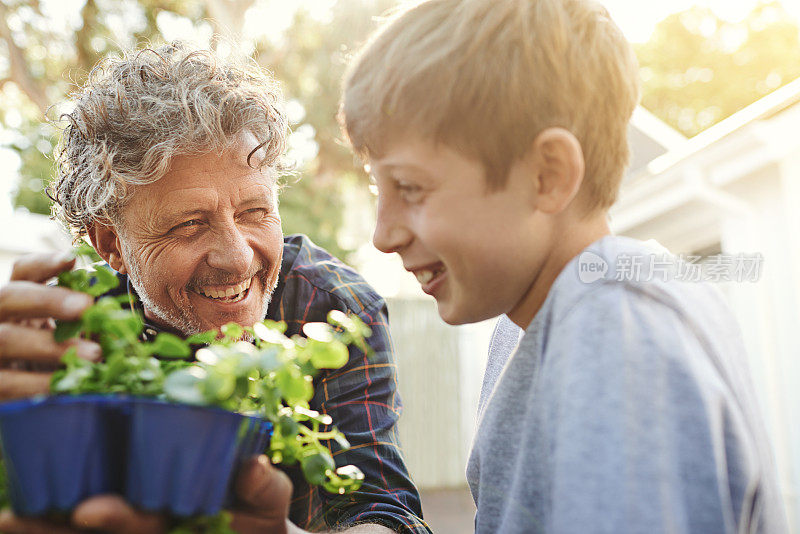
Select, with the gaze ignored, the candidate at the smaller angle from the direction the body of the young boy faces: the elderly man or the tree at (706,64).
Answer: the elderly man

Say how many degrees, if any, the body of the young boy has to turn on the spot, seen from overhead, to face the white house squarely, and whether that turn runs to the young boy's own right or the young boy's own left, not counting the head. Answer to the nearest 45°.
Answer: approximately 90° to the young boy's own right

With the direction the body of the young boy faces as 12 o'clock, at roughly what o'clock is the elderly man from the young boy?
The elderly man is roughly at 1 o'clock from the young boy.

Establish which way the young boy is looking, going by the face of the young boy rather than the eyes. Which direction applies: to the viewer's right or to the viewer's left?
to the viewer's left

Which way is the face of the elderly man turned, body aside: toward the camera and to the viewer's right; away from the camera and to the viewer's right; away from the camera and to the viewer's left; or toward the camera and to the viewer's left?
toward the camera and to the viewer's right

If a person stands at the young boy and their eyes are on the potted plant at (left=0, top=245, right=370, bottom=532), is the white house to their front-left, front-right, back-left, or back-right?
back-right

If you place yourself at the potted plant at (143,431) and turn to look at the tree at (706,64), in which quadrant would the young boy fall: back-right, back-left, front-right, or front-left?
front-right

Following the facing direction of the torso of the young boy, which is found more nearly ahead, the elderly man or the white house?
the elderly man

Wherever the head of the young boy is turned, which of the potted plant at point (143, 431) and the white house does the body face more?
the potted plant

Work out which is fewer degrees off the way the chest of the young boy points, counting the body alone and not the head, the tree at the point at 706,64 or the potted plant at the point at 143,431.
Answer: the potted plant

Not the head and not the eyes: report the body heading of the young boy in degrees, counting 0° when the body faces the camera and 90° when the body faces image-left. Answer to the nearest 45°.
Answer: approximately 90°

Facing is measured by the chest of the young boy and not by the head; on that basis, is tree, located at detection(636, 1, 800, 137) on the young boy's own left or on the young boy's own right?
on the young boy's own right
